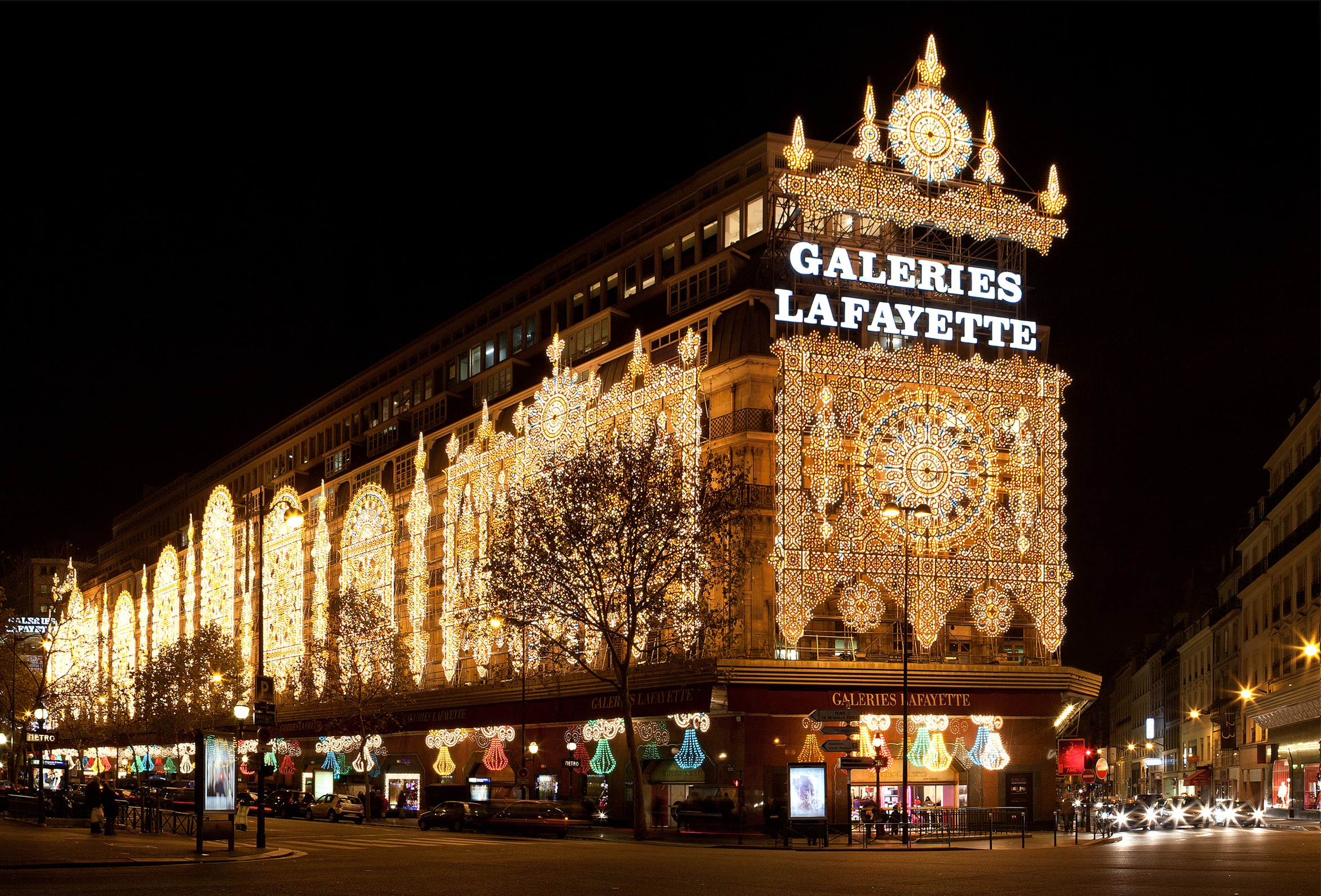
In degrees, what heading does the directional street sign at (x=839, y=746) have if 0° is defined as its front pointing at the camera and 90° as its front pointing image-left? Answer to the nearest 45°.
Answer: approximately 0°
